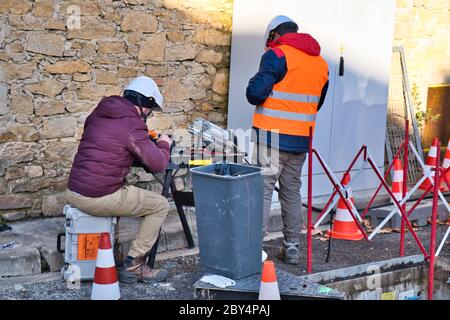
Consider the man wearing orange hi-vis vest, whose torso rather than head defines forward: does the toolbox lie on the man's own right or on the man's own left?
on the man's own left

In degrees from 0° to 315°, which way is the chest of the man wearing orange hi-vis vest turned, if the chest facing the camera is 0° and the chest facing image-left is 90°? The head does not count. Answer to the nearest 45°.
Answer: approximately 135°

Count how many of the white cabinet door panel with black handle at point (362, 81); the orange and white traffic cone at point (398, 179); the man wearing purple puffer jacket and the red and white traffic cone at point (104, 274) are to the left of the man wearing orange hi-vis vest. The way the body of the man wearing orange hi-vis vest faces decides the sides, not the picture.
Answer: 2

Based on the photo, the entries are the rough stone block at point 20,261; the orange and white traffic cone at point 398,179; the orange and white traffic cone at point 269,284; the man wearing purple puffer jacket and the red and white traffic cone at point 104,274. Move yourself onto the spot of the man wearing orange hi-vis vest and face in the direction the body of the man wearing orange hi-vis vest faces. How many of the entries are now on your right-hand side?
1

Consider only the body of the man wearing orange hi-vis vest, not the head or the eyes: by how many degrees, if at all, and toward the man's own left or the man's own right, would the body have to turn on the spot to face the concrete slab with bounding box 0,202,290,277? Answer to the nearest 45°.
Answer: approximately 45° to the man's own left

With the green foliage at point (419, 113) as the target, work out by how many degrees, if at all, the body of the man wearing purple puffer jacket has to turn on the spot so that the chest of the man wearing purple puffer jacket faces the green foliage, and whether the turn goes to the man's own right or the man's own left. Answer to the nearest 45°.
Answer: approximately 45° to the man's own left

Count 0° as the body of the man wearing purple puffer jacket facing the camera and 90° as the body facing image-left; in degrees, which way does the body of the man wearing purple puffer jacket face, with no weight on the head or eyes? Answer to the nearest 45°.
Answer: approximately 270°

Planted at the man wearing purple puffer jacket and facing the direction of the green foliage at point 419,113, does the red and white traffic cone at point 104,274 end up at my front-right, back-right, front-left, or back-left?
back-right

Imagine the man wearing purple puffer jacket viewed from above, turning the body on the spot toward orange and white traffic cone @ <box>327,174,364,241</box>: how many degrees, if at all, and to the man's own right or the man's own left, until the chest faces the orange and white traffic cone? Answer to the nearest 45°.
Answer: approximately 45° to the man's own left

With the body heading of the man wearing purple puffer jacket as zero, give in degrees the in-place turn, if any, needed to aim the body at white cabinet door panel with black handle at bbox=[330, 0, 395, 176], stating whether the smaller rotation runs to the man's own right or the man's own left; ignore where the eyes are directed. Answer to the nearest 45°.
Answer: approximately 45° to the man's own left

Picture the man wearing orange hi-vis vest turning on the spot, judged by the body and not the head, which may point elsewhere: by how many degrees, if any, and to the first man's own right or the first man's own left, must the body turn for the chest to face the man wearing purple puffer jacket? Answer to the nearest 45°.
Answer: approximately 90° to the first man's own left

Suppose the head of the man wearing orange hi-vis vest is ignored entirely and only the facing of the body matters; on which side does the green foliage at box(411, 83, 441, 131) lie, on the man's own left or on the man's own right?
on the man's own right

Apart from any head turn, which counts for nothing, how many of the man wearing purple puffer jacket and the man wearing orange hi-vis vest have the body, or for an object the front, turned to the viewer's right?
1

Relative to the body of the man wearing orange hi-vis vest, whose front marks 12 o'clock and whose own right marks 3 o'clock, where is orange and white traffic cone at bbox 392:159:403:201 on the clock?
The orange and white traffic cone is roughly at 3 o'clock from the man wearing orange hi-vis vest.

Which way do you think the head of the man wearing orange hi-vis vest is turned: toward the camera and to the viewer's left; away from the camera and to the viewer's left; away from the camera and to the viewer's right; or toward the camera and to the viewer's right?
away from the camera and to the viewer's left

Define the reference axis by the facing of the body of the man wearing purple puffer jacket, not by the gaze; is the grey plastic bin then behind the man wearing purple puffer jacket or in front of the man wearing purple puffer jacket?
in front

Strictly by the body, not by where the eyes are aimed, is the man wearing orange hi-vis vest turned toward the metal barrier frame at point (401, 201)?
no
